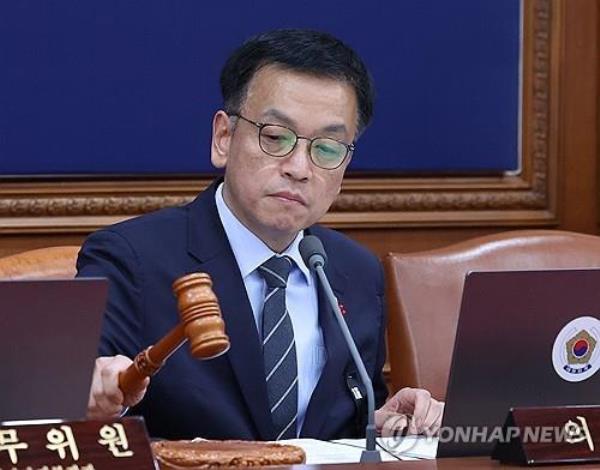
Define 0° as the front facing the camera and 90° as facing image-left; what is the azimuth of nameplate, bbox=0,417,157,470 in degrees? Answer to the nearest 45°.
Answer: approximately 0°

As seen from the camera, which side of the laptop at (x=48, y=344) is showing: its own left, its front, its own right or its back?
back

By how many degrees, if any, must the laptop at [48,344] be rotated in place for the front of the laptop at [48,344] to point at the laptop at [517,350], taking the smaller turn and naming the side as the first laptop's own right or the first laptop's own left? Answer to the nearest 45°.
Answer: approximately 90° to the first laptop's own right

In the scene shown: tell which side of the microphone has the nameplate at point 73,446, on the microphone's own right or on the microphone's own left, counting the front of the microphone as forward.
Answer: on the microphone's own left

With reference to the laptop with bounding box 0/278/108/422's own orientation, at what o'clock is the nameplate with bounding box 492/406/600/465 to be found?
The nameplate is roughly at 3 o'clock from the laptop.

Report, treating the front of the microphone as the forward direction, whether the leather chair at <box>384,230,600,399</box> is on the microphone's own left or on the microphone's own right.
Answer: on the microphone's own right

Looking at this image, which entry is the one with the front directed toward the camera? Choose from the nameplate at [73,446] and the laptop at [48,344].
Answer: the nameplate

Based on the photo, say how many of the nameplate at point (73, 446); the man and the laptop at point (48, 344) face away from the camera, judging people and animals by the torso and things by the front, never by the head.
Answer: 1

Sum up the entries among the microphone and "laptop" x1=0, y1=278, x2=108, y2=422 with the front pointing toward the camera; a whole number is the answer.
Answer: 0

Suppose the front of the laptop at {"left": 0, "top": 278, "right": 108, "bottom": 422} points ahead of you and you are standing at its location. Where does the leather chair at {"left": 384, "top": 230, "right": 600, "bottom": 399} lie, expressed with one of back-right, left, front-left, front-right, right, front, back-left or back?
front-right

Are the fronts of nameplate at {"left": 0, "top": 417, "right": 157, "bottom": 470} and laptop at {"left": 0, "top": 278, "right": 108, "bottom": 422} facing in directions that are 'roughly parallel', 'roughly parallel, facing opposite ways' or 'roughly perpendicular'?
roughly parallel, facing opposite ways

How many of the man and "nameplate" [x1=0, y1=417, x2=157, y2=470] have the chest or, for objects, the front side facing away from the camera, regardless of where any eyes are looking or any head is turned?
0

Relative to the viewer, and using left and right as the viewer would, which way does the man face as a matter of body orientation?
facing the viewer and to the right of the viewer

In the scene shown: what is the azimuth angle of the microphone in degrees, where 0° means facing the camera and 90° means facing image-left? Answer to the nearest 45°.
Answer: approximately 135°

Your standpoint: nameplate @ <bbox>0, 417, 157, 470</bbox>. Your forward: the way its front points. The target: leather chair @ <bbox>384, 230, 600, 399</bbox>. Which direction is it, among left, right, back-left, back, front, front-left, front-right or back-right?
back-left
